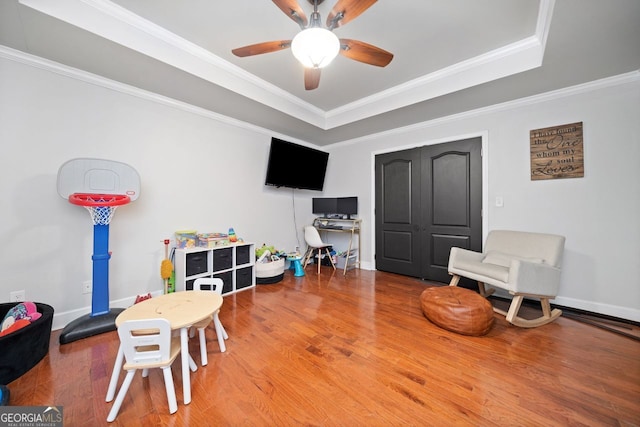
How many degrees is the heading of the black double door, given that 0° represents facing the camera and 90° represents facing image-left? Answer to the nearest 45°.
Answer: approximately 45°

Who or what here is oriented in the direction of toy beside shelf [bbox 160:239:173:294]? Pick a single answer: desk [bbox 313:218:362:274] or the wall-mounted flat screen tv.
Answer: the desk

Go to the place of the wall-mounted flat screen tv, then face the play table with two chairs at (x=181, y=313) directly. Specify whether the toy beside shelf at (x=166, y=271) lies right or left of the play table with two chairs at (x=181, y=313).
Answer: right

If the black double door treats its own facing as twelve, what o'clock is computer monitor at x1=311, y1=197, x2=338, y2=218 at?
The computer monitor is roughly at 2 o'clock from the black double door.

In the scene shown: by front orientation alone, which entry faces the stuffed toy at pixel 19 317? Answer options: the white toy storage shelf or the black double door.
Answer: the black double door

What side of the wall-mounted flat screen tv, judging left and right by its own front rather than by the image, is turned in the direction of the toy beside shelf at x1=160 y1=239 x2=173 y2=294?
right

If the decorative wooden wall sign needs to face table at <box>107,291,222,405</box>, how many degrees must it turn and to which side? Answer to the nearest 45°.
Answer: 0° — it already faces it
